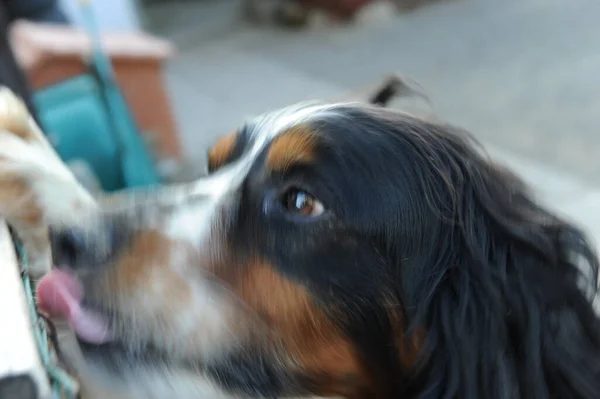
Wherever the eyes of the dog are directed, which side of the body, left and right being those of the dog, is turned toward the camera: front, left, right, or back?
left
